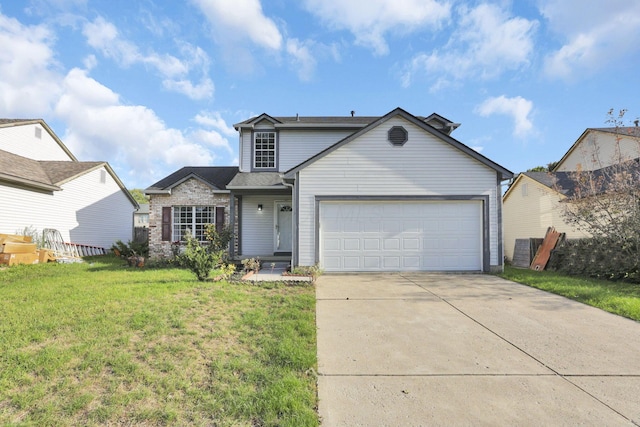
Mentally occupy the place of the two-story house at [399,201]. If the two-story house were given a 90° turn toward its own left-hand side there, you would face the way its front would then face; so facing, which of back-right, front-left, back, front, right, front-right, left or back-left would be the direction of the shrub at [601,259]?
front

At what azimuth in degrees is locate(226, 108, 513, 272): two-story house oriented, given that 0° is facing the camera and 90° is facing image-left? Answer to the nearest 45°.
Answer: approximately 0°

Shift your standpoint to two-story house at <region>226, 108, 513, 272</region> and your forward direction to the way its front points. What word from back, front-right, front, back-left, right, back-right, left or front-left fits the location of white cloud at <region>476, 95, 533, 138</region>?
back-left

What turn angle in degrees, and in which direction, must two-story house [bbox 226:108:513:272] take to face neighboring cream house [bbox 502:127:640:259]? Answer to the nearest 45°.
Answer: approximately 135° to its left
